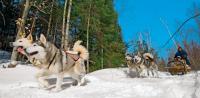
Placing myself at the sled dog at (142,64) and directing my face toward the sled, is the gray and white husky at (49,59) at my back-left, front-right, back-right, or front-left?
back-right

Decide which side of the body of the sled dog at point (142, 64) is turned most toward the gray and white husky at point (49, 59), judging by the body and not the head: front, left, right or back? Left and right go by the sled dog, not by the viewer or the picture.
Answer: front

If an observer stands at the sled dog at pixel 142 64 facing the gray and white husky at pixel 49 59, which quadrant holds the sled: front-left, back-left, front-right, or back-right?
back-left

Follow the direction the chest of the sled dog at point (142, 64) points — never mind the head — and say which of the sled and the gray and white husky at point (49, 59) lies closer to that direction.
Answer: the gray and white husky

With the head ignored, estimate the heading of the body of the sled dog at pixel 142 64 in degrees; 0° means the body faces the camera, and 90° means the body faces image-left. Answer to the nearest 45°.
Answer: approximately 45°

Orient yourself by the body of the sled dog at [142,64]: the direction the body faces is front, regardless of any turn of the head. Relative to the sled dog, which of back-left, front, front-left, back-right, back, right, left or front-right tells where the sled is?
back
